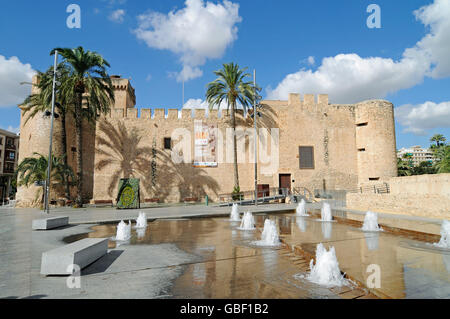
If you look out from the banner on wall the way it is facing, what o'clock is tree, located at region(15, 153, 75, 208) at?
The tree is roughly at 2 o'clock from the banner on wall.

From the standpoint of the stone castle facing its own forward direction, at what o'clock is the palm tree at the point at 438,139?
The palm tree is roughly at 8 o'clock from the stone castle.

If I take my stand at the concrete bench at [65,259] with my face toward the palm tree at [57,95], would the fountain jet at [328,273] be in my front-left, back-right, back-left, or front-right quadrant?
back-right

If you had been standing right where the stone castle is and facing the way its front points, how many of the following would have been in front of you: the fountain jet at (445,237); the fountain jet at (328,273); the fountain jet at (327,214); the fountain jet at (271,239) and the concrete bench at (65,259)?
5

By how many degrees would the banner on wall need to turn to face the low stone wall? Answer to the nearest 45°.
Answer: approximately 45° to its left

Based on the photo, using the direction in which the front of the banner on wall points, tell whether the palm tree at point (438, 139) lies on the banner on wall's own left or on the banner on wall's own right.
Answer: on the banner on wall's own left
